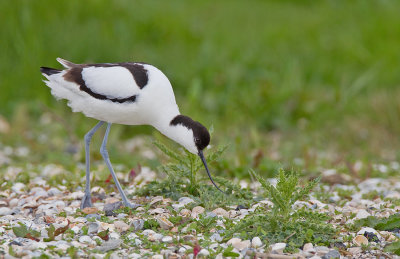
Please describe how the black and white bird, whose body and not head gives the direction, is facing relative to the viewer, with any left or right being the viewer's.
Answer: facing to the right of the viewer

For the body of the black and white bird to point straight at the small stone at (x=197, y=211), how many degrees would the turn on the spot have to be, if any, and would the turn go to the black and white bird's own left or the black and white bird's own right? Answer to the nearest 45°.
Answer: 0° — it already faces it

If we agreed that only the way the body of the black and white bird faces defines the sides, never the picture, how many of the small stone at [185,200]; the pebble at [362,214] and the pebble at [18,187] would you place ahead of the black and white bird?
2

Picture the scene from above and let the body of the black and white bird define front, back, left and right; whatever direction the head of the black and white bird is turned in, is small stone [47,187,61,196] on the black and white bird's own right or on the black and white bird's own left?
on the black and white bird's own left

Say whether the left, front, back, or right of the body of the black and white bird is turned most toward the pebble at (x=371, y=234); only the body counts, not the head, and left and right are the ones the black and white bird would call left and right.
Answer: front

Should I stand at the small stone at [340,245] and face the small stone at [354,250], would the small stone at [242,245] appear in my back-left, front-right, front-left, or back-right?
back-right

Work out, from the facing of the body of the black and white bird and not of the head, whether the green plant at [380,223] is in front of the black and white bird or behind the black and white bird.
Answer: in front

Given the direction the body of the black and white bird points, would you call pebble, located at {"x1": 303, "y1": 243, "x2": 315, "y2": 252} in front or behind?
in front

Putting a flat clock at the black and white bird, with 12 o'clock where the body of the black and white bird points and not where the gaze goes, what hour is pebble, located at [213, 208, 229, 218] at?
The pebble is roughly at 12 o'clock from the black and white bird.

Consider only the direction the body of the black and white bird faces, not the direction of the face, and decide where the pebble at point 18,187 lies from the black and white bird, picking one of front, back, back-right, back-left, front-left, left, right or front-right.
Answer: back-left
